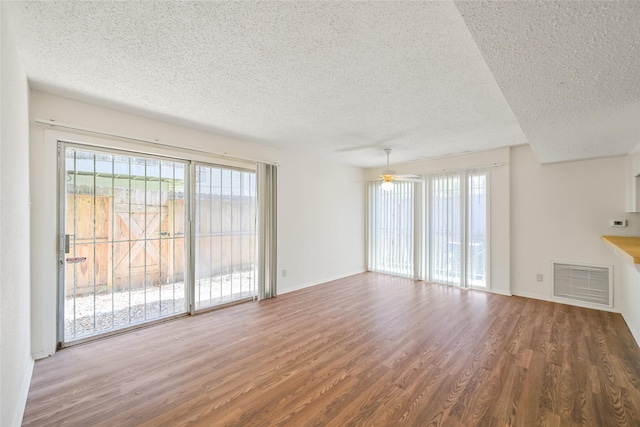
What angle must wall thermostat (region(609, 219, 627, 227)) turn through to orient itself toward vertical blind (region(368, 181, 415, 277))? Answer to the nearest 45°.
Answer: approximately 90° to its right

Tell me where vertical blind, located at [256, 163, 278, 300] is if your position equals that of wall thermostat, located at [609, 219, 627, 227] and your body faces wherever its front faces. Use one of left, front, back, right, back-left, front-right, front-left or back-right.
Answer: front-right

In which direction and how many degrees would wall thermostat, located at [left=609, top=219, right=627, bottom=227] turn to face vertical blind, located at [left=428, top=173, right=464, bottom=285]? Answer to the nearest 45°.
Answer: approximately 90° to its right

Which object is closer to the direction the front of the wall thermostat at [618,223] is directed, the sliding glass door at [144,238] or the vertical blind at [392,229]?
the sliding glass door

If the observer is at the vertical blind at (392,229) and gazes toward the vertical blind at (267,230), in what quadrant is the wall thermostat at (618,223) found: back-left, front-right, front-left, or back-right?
back-left

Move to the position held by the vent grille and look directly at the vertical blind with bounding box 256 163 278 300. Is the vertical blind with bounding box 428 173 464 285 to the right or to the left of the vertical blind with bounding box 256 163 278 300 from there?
right

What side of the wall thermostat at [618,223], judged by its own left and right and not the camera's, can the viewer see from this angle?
front

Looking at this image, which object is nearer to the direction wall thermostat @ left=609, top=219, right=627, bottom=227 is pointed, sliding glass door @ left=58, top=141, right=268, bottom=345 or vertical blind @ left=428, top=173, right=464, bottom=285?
the sliding glass door
